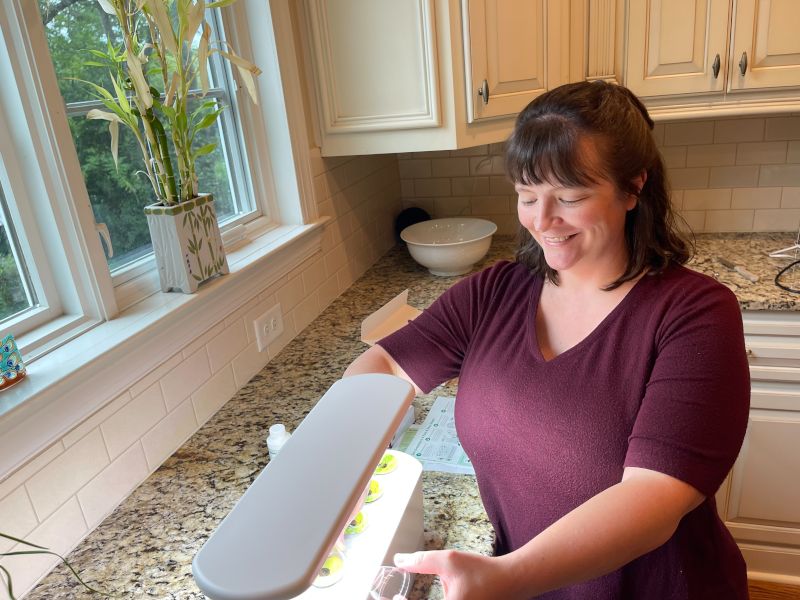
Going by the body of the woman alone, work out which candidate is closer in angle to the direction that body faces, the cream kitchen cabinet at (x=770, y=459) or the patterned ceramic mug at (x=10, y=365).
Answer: the patterned ceramic mug

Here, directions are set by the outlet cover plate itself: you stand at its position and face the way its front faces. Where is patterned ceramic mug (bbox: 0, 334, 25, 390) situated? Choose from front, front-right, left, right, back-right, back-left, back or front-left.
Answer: right

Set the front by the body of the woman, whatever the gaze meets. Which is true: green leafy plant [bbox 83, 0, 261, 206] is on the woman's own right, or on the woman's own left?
on the woman's own right

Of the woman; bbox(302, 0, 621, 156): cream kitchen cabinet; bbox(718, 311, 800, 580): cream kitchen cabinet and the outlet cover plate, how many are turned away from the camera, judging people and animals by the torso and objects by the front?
0

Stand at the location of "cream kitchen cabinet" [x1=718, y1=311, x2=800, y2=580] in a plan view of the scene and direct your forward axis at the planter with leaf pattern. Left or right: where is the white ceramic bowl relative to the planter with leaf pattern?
right

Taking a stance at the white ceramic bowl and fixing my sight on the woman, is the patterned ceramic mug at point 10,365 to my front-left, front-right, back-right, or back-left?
front-right

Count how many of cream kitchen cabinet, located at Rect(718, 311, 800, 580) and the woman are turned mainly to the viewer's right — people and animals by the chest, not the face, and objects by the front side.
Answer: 0

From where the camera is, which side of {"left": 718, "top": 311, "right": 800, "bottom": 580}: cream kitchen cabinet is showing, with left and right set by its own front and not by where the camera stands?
front

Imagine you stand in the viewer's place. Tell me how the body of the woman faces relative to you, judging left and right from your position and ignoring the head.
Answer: facing the viewer and to the left of the viewer

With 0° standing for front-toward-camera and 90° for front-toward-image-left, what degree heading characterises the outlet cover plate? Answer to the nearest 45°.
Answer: approximately 315°

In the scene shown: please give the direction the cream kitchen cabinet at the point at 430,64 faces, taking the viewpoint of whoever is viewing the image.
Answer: facing the viewer and to the right of the viewer

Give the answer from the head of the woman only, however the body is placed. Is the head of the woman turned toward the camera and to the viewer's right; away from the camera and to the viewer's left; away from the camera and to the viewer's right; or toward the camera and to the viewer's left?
toward the camera and to the viewer's left

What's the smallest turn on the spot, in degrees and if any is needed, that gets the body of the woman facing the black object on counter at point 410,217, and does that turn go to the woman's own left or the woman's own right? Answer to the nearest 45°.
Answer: approximately 135° to the woman's own right

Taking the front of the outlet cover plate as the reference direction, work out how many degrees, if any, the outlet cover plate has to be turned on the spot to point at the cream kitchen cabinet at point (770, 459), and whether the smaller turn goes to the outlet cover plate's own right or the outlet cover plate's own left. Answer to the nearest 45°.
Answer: approximately 45° to the outlet cover plate's own left

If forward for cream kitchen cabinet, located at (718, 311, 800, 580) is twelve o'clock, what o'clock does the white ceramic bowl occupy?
The white ceramic bowl is roughly at 3 o'clock from the cream kitchen cabinet.

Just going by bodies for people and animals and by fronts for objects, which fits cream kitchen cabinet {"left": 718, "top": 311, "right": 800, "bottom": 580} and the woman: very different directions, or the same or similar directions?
same or similar directions
